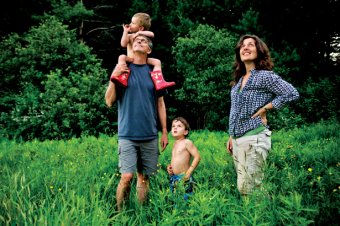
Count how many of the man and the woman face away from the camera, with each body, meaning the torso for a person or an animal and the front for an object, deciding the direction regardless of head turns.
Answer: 0

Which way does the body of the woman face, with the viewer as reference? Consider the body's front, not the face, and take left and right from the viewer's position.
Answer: facing the viewer and to the left of the viewer

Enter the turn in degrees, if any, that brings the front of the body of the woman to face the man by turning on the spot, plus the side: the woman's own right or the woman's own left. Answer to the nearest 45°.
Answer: approximately 45° to the woman's own right

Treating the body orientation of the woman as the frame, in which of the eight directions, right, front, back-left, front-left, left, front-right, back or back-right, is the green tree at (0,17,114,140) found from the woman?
right

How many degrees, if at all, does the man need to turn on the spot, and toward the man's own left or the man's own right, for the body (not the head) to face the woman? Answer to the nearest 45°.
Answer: approximately 90° to the man's own left

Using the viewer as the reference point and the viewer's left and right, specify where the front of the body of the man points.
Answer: facing the viewer

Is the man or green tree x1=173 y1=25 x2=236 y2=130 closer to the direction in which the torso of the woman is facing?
the man

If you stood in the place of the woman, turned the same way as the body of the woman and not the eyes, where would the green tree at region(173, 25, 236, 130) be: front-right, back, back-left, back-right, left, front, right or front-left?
back-right

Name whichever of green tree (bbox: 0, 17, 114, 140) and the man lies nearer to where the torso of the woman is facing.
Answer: the man

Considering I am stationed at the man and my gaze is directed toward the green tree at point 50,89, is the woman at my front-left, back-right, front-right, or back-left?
back-right

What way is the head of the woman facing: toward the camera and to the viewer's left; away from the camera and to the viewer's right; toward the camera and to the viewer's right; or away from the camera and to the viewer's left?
toward the camera and to the viewer's left
